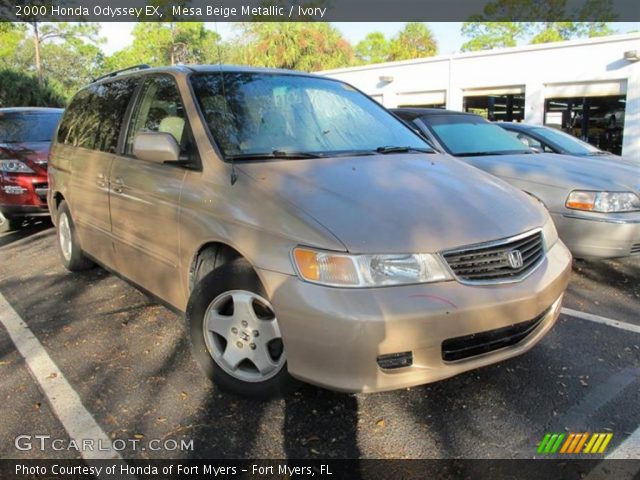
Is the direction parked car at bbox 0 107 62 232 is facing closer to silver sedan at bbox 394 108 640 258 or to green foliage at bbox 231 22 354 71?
the silver sedan

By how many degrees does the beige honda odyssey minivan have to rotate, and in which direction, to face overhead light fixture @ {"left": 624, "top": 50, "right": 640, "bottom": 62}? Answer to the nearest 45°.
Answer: approximately 90° to its left

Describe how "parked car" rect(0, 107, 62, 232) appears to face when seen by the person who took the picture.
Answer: facing the viewer and to the right of the viewer

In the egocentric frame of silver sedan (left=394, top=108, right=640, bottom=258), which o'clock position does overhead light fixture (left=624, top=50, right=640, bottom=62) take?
The overhead light fixture is roughly at 8 o'clock from the silver sedan.

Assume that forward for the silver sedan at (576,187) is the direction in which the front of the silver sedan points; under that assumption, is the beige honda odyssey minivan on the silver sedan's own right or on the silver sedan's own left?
on the silver sedan's own right

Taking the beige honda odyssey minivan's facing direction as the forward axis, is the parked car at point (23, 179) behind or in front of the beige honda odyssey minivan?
behind

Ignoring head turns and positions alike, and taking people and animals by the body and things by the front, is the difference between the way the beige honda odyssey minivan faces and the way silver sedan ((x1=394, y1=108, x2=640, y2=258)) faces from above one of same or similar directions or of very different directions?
same or similar directions

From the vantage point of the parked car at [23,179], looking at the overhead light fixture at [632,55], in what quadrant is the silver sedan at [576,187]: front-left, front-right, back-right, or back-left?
front-right

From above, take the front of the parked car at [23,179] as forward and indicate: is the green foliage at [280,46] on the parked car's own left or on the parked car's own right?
on the parked car's own left

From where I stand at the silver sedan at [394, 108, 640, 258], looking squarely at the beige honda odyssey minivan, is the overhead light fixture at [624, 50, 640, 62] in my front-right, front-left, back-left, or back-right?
back-right

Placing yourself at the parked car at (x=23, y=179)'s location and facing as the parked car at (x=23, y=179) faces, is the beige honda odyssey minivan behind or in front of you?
in front
